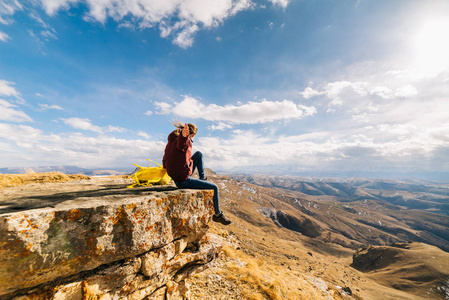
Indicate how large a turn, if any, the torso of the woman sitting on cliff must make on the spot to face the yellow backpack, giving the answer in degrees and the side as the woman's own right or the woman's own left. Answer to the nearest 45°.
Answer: approximately 135° to the woman's own left

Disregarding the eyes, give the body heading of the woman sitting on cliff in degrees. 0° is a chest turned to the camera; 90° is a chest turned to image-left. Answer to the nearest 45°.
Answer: approximately 270°
